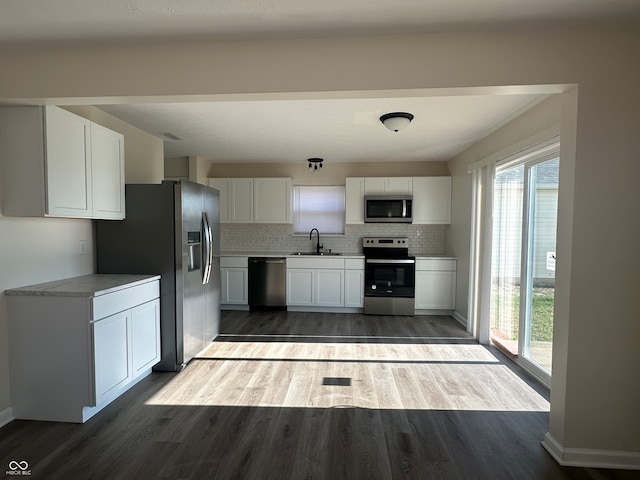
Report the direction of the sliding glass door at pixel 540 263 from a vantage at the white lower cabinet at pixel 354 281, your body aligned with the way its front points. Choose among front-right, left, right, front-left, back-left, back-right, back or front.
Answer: front-left

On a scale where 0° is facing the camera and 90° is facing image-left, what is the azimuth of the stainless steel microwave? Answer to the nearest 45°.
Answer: approximately 0°

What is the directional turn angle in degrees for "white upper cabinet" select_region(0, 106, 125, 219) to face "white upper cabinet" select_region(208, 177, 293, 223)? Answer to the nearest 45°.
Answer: approximately 90° to its left

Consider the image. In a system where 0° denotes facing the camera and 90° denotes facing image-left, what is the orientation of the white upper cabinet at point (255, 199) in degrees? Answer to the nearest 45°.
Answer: approximately 0°

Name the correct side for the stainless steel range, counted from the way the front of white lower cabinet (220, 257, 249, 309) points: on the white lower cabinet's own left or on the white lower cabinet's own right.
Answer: on the white lower cabinet's own left

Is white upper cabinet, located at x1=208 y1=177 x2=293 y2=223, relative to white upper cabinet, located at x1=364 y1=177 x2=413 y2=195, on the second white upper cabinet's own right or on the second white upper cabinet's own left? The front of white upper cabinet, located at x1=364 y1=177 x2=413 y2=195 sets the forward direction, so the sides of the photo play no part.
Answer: on the second white upper cabinet's own right
